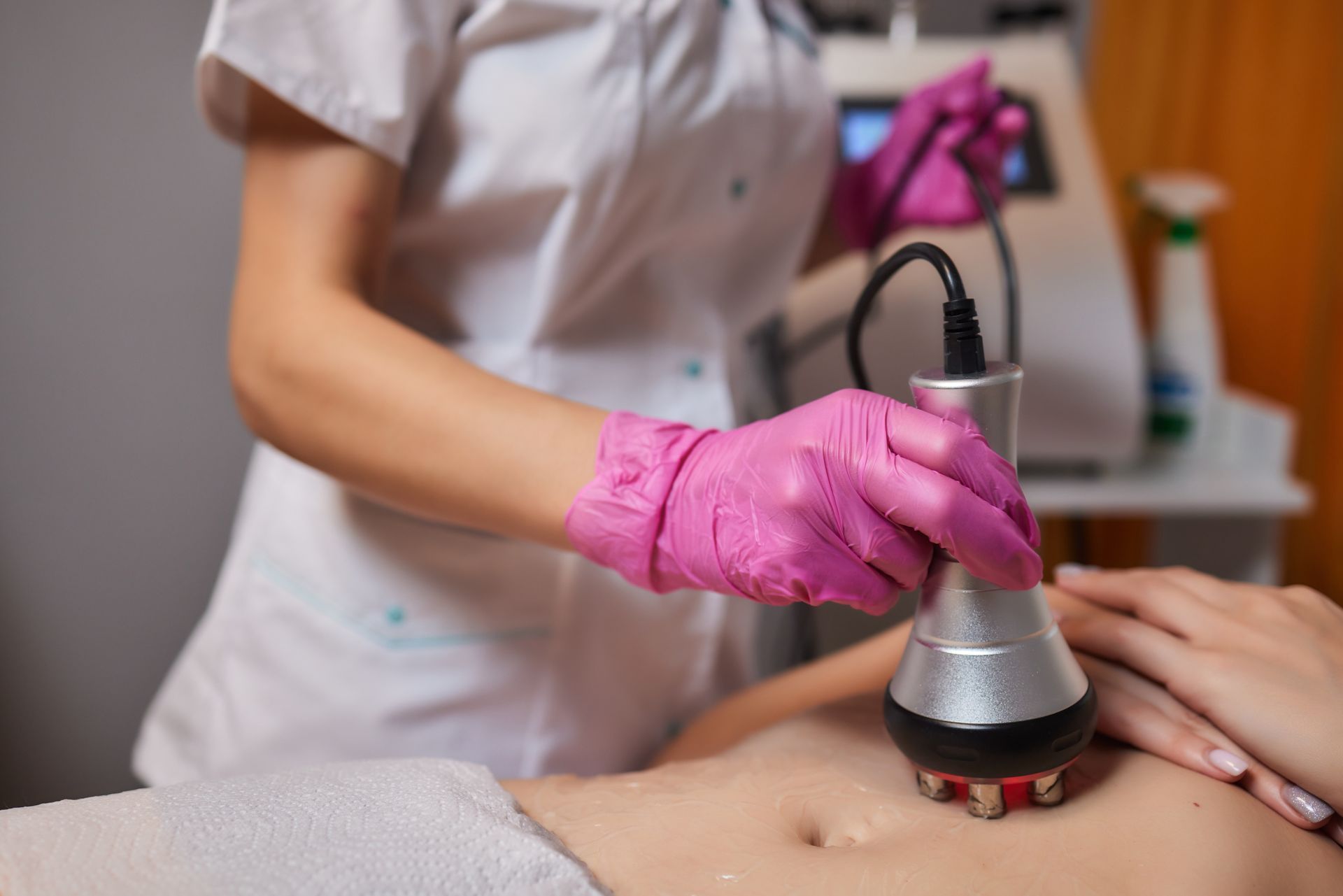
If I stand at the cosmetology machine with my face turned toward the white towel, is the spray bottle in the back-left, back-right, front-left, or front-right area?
back-left

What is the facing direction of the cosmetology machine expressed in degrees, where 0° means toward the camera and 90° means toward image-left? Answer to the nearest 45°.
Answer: approximately 0°

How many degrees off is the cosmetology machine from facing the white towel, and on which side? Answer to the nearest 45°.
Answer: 0° — it already faces it
